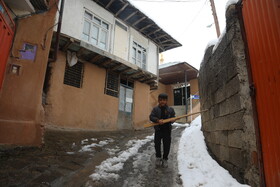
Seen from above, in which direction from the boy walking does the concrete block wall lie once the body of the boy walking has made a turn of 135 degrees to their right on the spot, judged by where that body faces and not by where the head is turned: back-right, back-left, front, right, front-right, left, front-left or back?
back

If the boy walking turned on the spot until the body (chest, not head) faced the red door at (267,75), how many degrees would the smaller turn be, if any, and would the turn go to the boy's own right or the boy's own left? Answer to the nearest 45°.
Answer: approximately 45° to the boy's own left

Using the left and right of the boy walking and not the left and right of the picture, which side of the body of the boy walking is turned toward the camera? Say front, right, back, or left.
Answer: front
